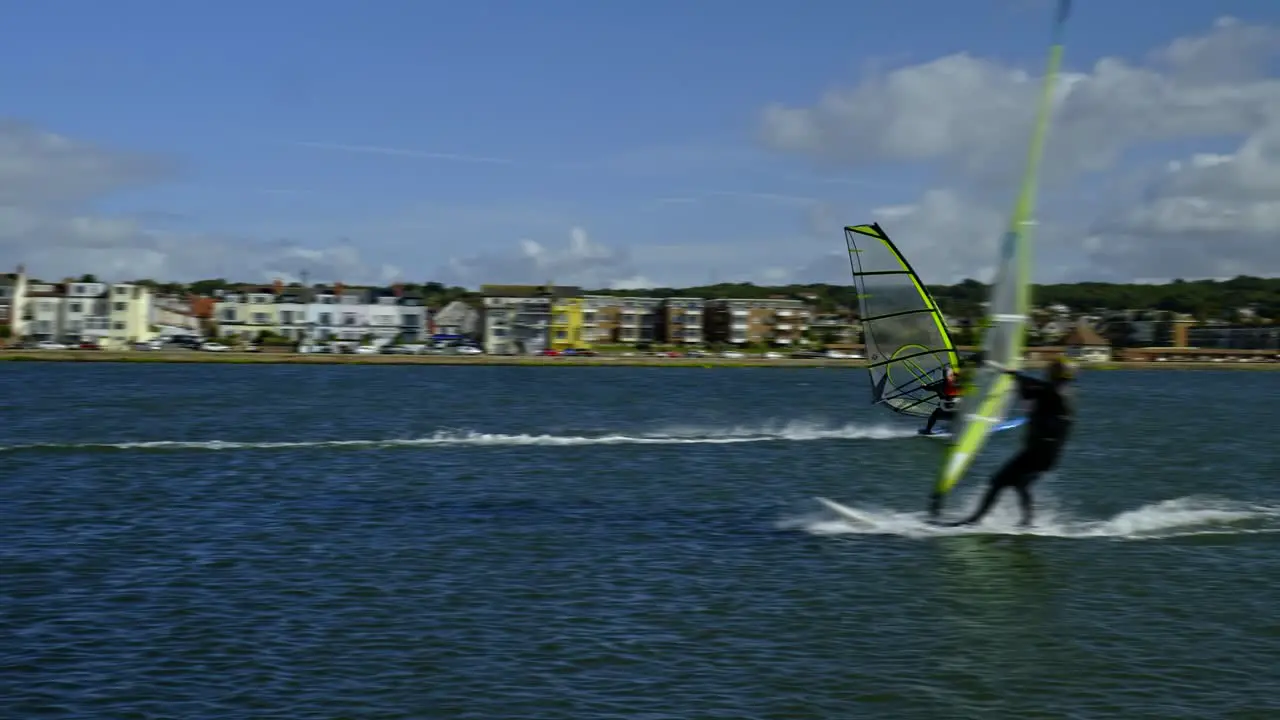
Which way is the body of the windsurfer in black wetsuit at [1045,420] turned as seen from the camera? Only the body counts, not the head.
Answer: to the viewer's left

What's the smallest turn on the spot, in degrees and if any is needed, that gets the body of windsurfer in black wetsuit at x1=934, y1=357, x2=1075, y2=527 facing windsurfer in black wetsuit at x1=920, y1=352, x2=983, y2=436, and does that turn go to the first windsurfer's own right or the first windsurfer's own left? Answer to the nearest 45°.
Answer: approximately 90° to the first windsurfer's own right

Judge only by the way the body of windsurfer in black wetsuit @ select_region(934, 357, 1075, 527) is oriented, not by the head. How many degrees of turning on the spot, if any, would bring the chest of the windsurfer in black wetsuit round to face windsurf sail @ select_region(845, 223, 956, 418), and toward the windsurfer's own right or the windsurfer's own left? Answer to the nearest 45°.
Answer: approximately 90° to the windsurfer's own right
